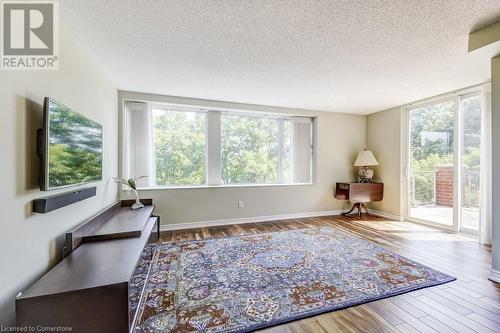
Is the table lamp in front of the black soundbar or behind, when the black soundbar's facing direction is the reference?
in front

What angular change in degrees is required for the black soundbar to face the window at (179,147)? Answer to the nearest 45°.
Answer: approximately 90° to its left

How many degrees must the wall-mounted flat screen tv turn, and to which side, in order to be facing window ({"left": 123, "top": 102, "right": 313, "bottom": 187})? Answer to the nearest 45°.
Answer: approximately 90° to its left

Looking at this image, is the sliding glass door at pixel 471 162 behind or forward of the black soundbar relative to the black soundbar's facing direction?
forward

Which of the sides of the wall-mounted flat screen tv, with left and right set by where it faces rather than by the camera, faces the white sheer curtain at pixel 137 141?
left

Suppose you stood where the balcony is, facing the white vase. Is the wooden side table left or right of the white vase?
right

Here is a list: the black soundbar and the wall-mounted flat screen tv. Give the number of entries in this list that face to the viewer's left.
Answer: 0

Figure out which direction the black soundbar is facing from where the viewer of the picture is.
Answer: facing the viewer and to the right of the viewer

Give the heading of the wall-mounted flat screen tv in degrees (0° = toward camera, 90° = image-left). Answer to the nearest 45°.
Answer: approximately 315°

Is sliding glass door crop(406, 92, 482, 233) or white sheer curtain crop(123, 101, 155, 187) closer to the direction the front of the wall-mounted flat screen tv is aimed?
the sliding glass door

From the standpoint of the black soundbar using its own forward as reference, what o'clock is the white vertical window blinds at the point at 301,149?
The white vertical window blinds is roughly at 10 o'clock from the black soundbar.

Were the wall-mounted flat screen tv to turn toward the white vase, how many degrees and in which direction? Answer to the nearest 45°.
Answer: approximately 90° to its left

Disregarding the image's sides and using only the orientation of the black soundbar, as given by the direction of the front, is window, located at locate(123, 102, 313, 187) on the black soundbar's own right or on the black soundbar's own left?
on the black soundbar's own left

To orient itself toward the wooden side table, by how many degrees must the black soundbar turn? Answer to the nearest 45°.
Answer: approximately 45° to its left

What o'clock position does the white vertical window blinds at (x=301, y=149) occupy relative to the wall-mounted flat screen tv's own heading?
The white vertical window blinds is roughly at 10 o'clock from the wall-mounted flat screen tv.

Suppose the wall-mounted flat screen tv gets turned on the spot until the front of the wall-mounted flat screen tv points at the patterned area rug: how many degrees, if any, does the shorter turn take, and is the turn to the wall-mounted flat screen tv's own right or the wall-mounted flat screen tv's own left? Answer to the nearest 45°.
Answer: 0° — it already faces it

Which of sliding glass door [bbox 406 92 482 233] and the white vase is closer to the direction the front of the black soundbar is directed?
the sliding glass door
